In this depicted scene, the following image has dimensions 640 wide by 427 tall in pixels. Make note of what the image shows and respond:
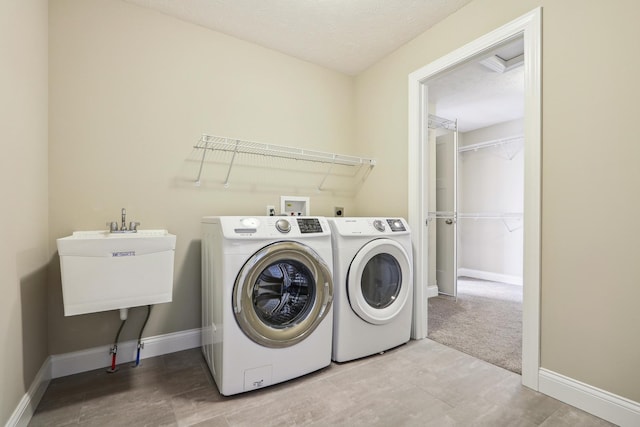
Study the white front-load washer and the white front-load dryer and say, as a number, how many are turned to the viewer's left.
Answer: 0

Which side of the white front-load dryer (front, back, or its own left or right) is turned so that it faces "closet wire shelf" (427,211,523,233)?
left

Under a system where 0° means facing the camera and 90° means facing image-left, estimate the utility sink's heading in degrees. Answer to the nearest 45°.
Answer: approximately 0°

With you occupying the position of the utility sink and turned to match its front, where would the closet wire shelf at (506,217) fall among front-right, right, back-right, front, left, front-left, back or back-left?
left

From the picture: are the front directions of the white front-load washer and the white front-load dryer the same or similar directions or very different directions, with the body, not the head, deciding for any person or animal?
same or similar directions

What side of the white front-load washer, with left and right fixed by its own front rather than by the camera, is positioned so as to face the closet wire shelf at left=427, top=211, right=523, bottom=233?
left

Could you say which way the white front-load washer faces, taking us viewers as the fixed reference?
facing the viewer and to the right of the viewer

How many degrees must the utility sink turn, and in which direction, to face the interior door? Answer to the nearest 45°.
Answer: approximately 90° to its left

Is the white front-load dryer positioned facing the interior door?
no

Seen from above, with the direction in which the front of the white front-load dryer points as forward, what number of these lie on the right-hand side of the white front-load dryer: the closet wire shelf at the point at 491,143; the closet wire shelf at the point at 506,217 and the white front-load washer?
1

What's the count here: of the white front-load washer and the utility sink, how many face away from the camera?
0

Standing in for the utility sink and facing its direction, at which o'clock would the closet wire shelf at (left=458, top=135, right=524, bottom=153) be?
The closet wire shelf is roughly at 9 o'clock from the utility sink.

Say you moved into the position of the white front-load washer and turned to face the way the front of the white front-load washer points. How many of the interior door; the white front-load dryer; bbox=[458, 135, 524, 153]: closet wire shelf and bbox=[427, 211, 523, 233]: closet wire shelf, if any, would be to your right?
0

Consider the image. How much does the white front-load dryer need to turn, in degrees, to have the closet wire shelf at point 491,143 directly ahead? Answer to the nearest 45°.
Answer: approximately 90° to its left

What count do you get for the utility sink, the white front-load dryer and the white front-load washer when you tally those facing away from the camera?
0

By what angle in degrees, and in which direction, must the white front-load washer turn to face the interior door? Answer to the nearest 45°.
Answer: approximately 90° to its left

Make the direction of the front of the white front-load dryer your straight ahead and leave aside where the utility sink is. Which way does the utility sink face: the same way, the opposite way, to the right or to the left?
the same way
